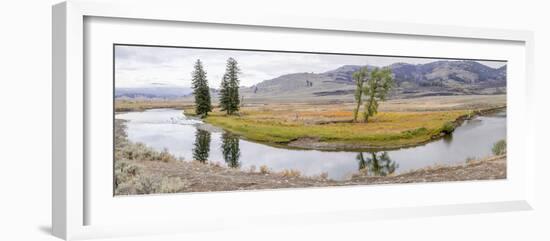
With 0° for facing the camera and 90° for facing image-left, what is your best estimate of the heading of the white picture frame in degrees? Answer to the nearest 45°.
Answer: approximately 315°
